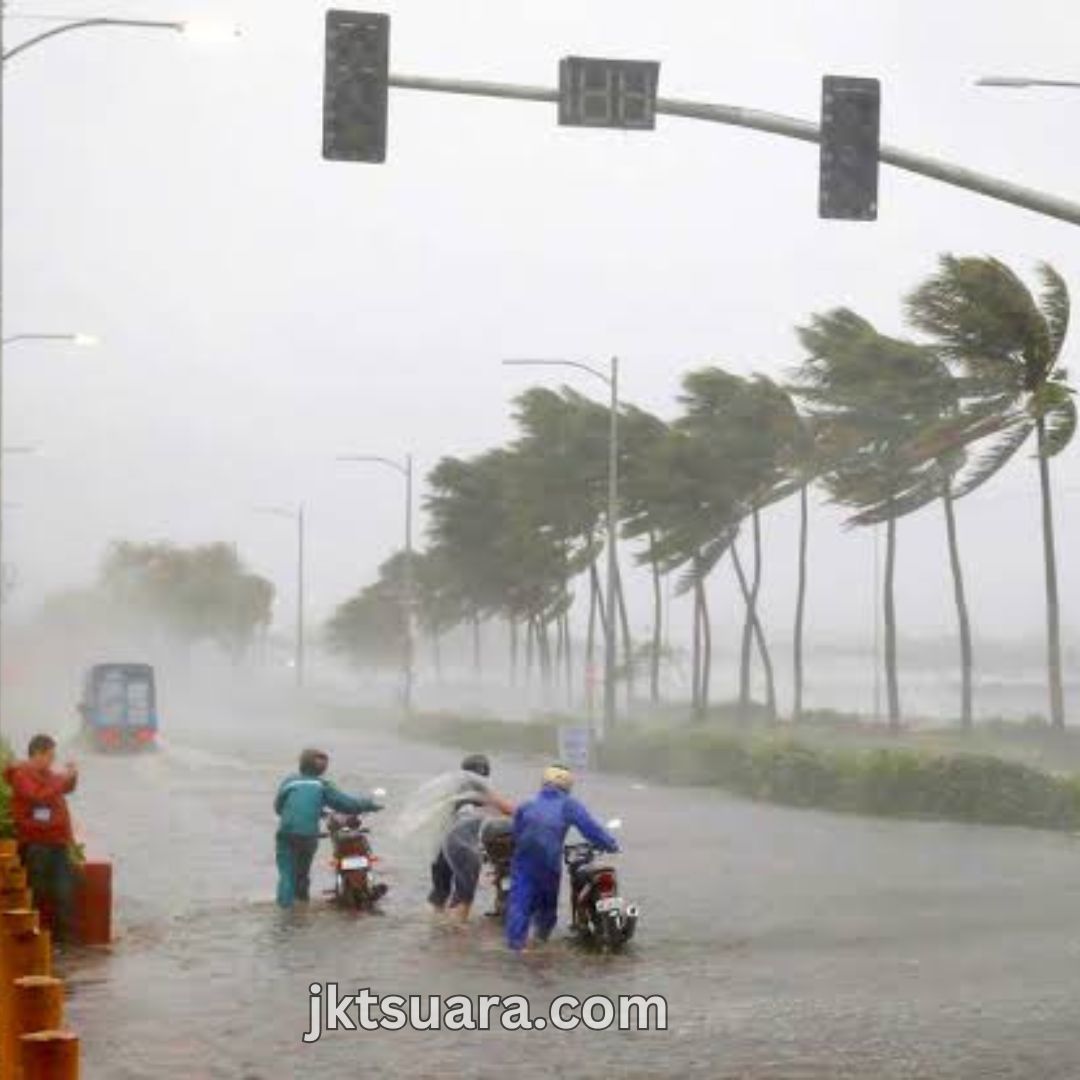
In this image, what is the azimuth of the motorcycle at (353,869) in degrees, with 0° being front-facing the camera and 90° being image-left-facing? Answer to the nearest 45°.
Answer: approximately 180°

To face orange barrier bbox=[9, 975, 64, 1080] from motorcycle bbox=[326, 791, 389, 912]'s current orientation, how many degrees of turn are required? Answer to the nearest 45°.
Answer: approximately 180°

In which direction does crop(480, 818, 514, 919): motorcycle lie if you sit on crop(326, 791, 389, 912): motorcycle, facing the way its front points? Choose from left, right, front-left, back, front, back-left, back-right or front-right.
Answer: back-right

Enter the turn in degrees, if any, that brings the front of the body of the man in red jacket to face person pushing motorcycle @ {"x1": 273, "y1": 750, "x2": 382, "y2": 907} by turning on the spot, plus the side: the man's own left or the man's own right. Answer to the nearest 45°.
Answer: approximately 90° to the man's own left

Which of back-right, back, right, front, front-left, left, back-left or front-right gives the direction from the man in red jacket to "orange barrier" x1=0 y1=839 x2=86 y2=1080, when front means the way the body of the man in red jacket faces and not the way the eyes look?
front-right

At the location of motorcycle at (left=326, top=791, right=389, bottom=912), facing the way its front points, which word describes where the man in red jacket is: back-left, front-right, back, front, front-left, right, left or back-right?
back-left

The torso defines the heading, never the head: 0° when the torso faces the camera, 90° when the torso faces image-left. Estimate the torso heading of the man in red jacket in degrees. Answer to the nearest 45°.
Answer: approximately 315°

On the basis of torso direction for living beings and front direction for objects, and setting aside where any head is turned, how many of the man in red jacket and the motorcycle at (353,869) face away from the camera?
1

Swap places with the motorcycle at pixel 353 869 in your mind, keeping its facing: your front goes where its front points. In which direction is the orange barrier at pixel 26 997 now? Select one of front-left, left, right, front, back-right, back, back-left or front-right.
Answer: back

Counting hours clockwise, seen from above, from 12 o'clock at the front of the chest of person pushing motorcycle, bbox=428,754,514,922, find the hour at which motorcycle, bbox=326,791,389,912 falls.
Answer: The motorcycle is roughly at 9 o'clock from the person pushing motorcycle.

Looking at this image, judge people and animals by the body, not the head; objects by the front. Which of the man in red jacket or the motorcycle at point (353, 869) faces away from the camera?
the motorcycle

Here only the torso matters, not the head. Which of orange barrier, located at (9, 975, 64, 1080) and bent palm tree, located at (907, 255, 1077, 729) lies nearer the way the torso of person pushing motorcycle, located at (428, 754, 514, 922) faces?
the bent palm tree

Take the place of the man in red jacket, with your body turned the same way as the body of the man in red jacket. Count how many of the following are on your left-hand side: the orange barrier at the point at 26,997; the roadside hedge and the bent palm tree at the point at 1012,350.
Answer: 2
